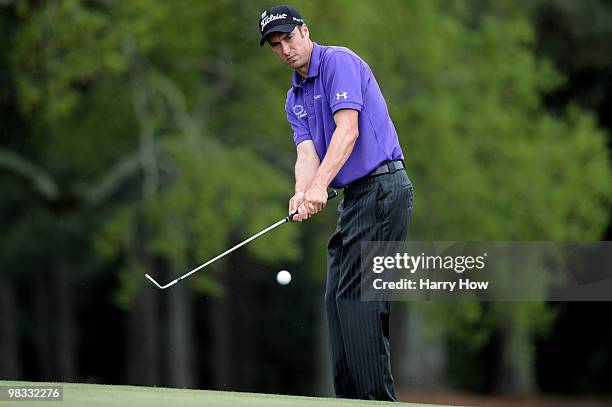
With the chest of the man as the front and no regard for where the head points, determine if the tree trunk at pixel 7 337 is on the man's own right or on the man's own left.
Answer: on the man's own right

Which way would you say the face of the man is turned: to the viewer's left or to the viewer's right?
to the viewer's left

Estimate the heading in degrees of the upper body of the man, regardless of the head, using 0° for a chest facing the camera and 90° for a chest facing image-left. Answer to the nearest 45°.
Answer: approximately 45°
